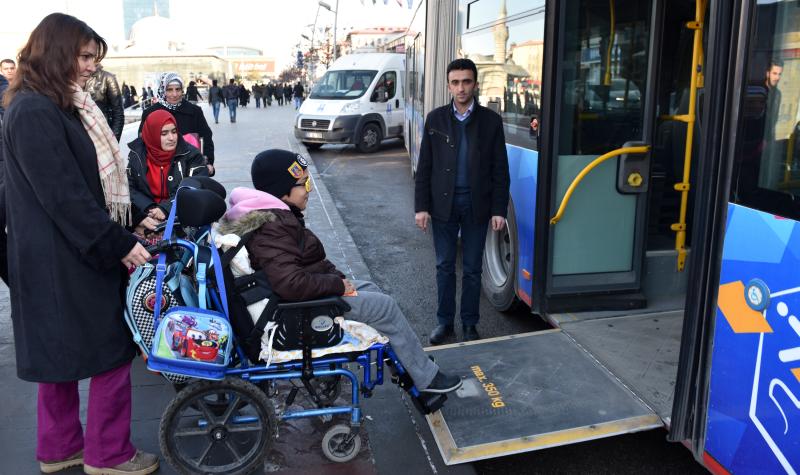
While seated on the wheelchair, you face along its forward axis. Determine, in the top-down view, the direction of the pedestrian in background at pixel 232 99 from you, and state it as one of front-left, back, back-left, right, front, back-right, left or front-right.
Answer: left

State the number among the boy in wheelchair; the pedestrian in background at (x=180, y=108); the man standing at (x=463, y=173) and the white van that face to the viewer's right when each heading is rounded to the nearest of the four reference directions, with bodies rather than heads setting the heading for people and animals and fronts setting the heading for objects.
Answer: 1

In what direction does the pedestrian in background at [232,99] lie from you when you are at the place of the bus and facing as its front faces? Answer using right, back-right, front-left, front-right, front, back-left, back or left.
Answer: back

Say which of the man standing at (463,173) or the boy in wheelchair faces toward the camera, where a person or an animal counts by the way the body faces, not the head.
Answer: the man standing

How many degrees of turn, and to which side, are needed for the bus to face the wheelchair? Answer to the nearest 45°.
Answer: approximately 90° to its right

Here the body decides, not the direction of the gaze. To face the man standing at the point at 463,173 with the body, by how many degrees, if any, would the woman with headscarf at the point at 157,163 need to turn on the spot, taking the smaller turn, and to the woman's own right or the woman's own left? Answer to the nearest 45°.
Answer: approximately 45° to the woman's own left

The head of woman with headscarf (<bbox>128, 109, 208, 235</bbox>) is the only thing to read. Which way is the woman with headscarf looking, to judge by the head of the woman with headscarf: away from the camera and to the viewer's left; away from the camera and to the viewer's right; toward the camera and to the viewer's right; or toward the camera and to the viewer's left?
toward the camera and to the viewer's right

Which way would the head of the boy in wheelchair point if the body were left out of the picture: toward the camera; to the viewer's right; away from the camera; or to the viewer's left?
to the viewer's right

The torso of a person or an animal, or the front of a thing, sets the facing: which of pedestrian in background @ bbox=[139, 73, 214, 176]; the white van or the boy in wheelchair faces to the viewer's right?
the boy in wheelchair

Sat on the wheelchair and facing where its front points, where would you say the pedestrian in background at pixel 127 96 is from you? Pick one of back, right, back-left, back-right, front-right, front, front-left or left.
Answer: left

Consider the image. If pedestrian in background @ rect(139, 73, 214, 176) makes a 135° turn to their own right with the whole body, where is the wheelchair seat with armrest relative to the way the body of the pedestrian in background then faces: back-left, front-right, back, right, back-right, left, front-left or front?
back-left

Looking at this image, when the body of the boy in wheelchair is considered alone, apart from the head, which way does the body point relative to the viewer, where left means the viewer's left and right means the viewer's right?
facing to the right of the viewer

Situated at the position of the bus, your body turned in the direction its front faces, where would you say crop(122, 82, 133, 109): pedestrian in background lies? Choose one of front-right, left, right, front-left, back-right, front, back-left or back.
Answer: back

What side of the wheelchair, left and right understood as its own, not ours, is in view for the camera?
right

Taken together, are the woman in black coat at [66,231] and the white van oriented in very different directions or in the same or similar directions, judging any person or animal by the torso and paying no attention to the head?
very different directions

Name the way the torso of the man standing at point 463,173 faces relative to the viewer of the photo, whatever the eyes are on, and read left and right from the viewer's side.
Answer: facing the viewer

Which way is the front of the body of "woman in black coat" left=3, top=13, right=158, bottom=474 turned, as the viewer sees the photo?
to the viewer's right

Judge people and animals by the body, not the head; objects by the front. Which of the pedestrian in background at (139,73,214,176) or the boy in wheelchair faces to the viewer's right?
the boy in wheelchair

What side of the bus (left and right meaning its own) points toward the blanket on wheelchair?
right

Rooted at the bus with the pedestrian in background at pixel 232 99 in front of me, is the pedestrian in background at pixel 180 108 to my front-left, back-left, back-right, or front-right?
front-left
